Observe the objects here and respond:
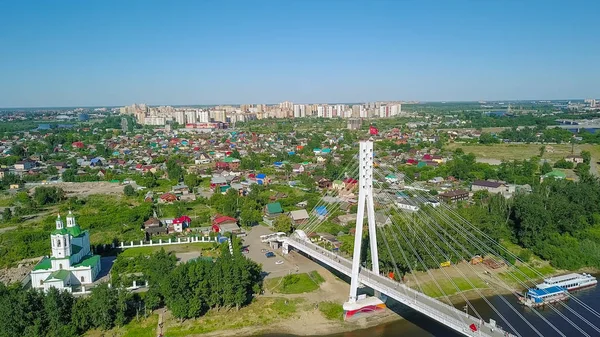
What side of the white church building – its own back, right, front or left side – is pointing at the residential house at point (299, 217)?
left

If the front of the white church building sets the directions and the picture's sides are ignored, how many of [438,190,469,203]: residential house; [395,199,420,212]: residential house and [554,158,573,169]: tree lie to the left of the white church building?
3

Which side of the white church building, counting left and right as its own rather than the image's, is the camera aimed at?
front

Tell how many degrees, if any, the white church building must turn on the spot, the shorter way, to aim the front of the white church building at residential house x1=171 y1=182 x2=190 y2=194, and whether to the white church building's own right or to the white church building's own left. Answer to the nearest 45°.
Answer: approximately 135° to the white church building's own left

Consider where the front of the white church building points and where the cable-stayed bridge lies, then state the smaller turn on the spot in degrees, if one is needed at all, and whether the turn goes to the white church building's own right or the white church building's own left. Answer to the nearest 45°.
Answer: approximately 45° to the white church building's own left

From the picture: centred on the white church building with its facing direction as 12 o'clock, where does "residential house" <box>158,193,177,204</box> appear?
The residential house is roughly at 7 o'clock from the white church building.

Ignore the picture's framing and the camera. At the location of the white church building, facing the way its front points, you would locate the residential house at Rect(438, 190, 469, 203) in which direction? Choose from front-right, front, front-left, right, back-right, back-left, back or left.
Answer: left

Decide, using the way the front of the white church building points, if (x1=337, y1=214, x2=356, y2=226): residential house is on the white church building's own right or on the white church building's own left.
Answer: on the white church building's own left
